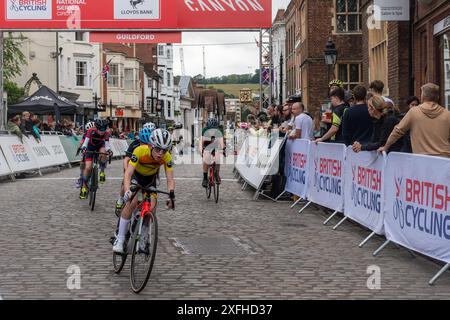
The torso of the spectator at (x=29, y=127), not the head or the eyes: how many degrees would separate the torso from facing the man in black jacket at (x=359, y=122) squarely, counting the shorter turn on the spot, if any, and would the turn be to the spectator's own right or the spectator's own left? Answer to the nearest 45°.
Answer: approximately 45° to the spectator's own right

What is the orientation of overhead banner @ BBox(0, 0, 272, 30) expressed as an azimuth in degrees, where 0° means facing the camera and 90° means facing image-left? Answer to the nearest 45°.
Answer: approximately 0°

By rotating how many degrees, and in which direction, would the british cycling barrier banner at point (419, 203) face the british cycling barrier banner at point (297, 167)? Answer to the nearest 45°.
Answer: approximately 135° to its right

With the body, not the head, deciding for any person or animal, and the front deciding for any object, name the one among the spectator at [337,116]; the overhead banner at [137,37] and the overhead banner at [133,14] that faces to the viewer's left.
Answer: the spectator

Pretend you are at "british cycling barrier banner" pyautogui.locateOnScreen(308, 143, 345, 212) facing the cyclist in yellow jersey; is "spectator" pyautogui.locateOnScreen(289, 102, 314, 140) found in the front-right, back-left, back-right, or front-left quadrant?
back-right

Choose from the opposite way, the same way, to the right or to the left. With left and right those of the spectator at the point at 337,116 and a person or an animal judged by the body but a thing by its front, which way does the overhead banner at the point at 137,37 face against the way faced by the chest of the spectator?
to the left

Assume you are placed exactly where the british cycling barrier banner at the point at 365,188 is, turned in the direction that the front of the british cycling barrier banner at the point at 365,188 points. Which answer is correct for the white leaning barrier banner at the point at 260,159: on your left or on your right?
on your right

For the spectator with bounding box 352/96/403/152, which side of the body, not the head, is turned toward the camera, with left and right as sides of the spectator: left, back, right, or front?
left

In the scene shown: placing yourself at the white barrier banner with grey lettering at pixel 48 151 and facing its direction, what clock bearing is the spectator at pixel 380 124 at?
The spectator is roughly at 1 o'clock from the white barrier banner with grey lettering.
